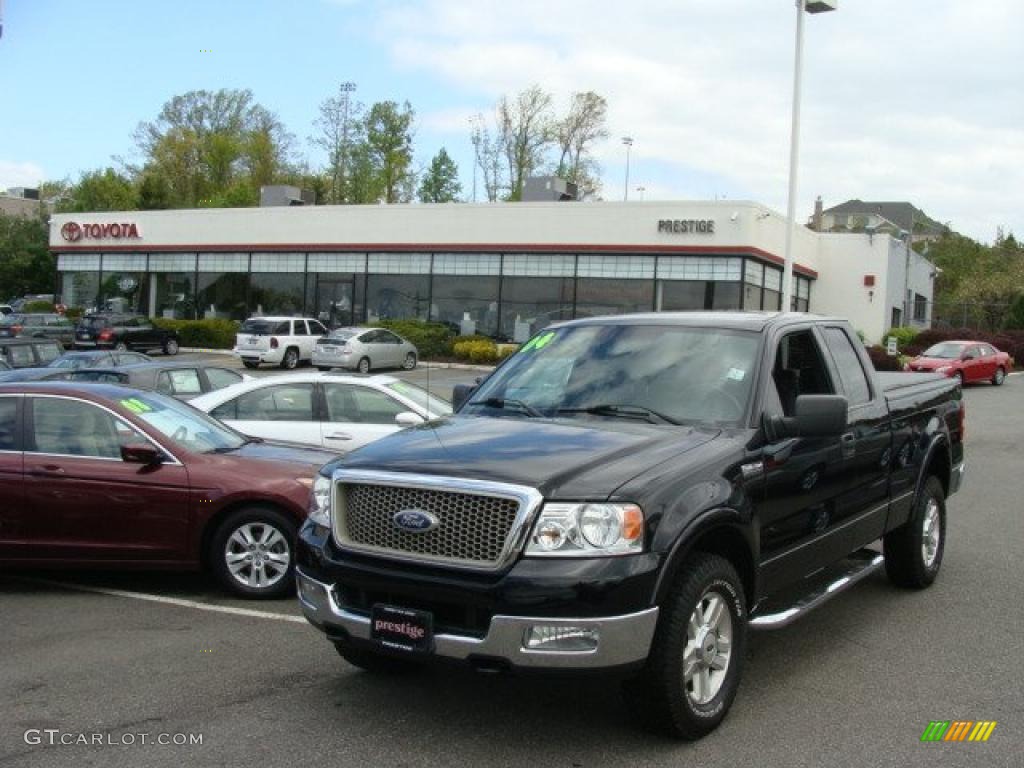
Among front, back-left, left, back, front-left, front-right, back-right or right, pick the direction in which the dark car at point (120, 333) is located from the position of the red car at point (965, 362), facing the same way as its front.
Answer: front-right

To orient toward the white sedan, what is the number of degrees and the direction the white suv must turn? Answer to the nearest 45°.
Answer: approximately 135° to its right

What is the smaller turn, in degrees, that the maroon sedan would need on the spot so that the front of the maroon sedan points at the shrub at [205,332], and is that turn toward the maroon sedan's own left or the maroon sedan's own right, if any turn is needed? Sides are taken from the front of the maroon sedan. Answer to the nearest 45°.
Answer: approximately 90° to the maroon sedan's own left

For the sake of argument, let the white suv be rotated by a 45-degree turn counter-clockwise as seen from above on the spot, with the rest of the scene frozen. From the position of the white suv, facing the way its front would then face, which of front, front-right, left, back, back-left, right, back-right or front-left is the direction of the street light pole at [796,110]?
back-right

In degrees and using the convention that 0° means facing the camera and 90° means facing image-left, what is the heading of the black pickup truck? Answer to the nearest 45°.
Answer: approximately 45°

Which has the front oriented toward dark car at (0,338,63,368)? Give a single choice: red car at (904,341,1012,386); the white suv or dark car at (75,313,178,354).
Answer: the red car

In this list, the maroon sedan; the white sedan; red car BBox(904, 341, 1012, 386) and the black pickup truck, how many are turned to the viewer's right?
2

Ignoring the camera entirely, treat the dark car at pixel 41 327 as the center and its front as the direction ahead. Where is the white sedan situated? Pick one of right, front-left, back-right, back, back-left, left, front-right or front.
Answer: back-right

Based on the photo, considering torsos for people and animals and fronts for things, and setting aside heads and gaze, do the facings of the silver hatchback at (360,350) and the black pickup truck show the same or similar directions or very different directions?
very different directions

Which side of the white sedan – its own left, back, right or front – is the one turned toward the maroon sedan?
right

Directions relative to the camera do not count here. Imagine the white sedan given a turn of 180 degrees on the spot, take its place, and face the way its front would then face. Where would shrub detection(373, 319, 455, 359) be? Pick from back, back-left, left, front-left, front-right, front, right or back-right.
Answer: right

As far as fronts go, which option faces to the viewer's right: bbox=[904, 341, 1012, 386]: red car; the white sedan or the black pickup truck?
the white sedan

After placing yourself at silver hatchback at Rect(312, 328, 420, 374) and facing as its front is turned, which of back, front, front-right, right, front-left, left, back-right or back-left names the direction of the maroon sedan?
back-right

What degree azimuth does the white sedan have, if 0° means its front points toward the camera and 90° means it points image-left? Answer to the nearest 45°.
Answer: approximately 270°

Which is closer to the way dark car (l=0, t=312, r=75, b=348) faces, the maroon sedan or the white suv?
the white suv

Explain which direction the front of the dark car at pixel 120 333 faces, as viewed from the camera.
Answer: facing away from the viewer and to the right of the viewer

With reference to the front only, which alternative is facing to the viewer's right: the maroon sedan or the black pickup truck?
the maroon sedan

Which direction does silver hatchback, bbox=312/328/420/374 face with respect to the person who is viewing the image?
facing away from the viewer and to the right of the viewer
